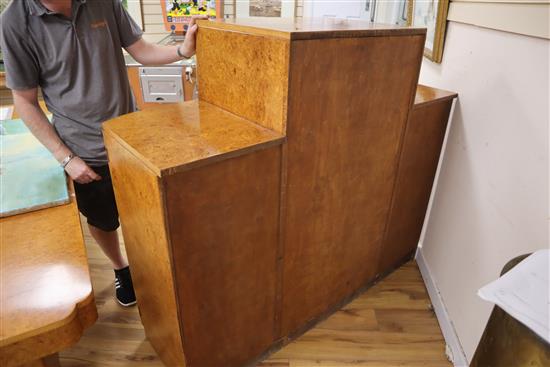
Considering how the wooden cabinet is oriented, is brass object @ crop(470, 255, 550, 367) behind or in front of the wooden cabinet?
behind
